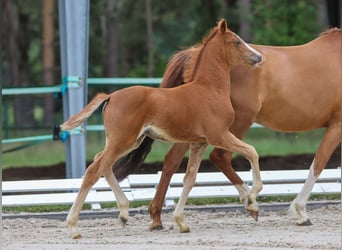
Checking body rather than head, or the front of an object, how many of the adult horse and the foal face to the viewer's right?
2

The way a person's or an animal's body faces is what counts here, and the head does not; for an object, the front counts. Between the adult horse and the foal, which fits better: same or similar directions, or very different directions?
same or similar directions

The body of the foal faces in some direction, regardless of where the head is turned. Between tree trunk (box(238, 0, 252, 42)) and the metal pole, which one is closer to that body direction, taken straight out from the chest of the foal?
the tree trunk

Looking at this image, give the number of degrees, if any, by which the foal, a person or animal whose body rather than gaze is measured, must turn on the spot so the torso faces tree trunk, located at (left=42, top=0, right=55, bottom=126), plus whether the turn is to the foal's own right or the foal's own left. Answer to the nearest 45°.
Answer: approximately 90° to the foal's own left

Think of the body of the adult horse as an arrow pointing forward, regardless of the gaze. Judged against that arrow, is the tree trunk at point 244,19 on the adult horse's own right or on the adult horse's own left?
on the adult horse's own left

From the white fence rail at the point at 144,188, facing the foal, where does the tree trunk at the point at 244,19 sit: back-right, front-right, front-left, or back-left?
back-left

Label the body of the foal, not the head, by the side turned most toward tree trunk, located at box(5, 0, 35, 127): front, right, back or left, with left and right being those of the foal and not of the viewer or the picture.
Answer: left

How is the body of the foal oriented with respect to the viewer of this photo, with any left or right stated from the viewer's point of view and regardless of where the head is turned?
facing to the right of the viewer
